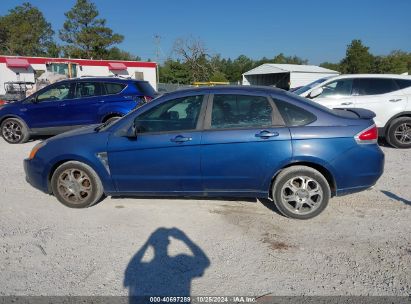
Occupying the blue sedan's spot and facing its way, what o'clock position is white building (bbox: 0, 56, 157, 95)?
The white building is roughly at 2 o'clock from the blue sedan.

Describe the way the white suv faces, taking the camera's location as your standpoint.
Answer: facing to the left of the viewer

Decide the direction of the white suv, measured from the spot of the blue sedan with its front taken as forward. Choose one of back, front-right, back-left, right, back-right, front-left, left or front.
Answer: back-right

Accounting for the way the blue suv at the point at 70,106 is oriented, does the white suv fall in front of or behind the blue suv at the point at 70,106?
behind

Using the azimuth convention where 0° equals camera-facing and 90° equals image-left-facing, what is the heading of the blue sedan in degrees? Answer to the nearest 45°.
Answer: approximately 90°

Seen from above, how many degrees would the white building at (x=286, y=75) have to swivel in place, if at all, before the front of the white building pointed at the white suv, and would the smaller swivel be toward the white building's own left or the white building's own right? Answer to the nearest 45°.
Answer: approximately 45° to the white building's own left

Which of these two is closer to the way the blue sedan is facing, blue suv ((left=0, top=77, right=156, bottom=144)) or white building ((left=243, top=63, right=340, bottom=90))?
the blue suv

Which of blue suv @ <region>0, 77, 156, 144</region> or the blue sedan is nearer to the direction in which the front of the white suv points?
the blue suv

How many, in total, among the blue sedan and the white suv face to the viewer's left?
2

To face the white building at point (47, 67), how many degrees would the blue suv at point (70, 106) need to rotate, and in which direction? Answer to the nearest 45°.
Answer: approximately 90° to its right

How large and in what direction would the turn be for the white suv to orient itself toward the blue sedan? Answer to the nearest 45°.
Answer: approximately 90° to its left

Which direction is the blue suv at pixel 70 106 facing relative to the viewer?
to the viewer's left
